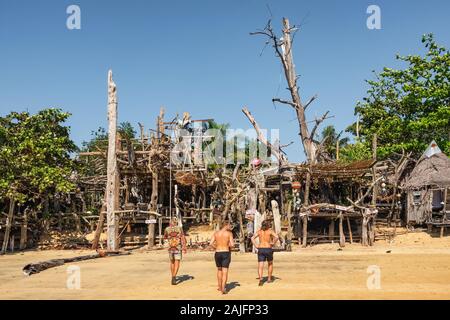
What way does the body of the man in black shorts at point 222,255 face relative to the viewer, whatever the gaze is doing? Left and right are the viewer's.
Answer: facing away from the viewer

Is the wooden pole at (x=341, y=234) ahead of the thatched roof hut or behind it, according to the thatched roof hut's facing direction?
ahead

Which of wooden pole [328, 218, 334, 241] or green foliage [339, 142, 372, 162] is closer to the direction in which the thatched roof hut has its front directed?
the wooden pole

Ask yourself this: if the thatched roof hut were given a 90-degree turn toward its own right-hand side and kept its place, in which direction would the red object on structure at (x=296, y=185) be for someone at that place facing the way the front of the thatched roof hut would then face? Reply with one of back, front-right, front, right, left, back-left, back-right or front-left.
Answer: front-left

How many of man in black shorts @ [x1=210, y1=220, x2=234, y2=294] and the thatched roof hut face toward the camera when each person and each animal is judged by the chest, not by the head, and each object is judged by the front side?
1

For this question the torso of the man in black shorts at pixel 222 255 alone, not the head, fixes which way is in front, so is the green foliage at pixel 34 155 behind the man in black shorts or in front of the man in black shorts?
in front

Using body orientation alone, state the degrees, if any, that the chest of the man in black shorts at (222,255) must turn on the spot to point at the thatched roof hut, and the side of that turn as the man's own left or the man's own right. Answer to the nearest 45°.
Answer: approximately 45° to the man's own right

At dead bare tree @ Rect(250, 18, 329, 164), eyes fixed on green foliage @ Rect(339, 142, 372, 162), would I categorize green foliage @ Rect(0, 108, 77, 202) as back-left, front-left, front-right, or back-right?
back-left

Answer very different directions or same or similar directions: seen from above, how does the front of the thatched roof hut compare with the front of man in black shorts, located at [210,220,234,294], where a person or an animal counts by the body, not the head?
very different directions

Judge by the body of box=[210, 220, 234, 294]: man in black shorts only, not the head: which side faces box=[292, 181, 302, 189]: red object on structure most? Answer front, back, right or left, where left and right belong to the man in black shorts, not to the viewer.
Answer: front

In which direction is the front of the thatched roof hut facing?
toward the camera

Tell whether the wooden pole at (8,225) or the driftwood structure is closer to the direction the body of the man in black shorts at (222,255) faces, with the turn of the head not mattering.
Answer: the driftwood structure

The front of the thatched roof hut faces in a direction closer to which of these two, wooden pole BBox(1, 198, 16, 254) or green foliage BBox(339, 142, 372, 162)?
the wooden pole
